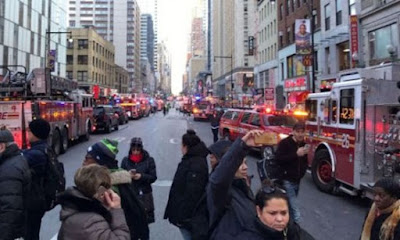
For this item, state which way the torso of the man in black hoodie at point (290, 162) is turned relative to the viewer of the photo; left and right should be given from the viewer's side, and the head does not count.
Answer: facing the viewer and to the right of the viewer

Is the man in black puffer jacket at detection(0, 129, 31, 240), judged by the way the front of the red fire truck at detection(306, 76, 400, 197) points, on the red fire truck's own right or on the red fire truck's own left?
on the red fire truck's own left

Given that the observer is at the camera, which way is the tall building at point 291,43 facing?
facing the viewer and to the left of the viewer

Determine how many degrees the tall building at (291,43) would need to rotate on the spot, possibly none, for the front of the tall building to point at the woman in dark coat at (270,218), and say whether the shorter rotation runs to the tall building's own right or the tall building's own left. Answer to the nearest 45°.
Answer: approximately 45° to the tall building's own left

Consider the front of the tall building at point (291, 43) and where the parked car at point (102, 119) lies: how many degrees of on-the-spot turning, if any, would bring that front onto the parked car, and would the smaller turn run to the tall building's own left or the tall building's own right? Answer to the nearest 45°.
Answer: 0° — it already faces it

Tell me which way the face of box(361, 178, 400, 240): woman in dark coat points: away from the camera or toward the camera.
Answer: toward the camera

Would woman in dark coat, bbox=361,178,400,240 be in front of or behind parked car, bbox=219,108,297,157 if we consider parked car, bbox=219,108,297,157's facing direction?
in front
